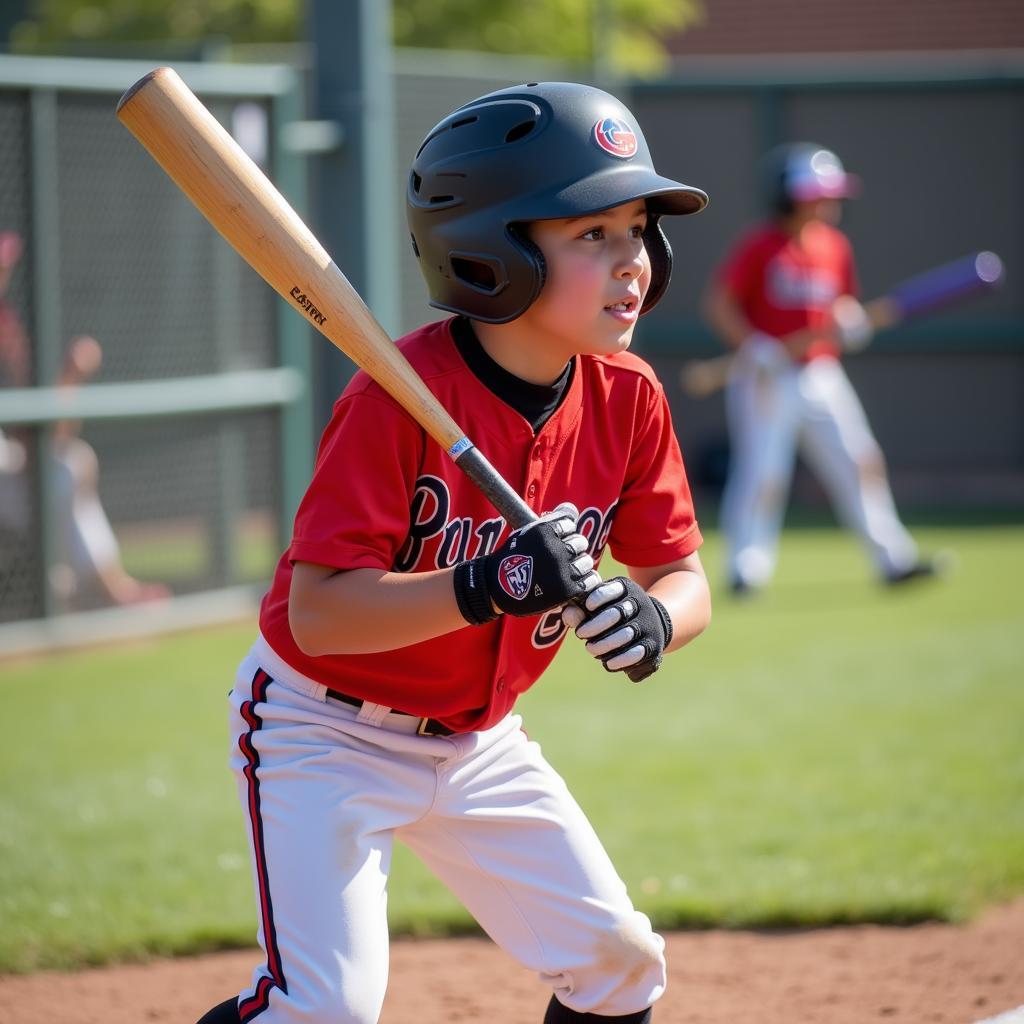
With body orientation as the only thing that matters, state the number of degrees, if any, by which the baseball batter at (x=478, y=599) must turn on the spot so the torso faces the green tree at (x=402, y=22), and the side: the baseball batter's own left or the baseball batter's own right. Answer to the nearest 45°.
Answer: approximately 135° to the baseball batter's own left

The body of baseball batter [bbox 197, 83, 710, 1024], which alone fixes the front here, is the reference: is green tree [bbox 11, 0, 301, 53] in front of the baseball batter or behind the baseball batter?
behind

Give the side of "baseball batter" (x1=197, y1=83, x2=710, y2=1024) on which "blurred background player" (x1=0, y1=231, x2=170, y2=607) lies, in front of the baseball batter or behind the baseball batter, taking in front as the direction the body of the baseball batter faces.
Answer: behind

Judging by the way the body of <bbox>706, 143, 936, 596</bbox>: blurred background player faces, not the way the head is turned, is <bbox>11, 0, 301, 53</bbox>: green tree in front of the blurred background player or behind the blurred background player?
behind

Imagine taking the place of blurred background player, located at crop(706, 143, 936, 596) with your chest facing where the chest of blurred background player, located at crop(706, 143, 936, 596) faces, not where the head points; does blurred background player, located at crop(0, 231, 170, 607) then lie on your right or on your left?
on your right

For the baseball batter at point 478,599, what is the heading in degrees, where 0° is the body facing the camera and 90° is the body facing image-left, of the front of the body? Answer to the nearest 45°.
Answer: approximately 315°
